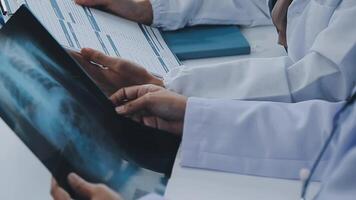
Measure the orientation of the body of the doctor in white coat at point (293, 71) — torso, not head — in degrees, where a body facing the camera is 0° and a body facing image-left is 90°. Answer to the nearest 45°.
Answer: approximately 90°
